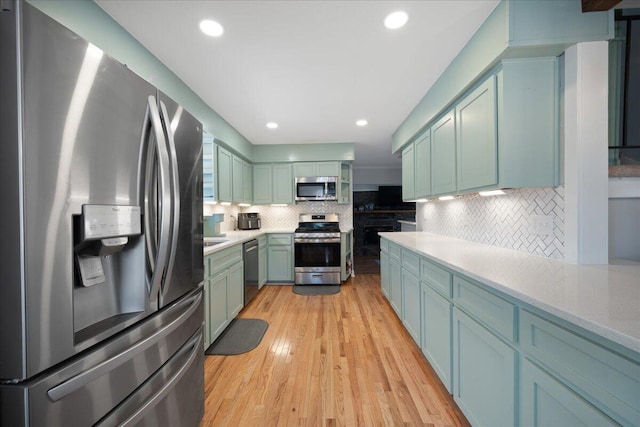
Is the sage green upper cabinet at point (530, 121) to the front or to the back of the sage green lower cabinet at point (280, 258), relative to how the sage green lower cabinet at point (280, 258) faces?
to the front

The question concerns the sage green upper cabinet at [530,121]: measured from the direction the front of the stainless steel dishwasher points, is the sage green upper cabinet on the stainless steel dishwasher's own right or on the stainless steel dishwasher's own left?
on the stainless steel dishwasher's own right

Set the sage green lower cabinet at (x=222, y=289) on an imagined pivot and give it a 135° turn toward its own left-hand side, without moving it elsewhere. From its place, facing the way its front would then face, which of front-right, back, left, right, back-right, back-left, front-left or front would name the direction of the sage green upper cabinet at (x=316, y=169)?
front-right

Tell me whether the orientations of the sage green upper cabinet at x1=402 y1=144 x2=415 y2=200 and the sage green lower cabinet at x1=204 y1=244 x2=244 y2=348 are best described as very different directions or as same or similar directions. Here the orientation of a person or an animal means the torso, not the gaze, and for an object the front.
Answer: very different directions

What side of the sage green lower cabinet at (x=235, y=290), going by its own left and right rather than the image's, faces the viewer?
right

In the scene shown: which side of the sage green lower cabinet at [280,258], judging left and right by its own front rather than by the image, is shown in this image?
front

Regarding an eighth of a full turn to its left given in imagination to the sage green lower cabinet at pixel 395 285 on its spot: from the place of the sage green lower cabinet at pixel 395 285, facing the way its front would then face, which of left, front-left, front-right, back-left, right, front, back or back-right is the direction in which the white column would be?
left

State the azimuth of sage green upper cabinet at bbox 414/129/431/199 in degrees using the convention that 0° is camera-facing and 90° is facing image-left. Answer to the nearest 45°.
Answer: approximately 90°

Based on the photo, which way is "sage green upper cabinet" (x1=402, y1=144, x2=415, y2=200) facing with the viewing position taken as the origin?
facing to the left of the viewer

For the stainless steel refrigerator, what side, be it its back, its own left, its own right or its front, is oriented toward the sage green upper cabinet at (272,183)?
left

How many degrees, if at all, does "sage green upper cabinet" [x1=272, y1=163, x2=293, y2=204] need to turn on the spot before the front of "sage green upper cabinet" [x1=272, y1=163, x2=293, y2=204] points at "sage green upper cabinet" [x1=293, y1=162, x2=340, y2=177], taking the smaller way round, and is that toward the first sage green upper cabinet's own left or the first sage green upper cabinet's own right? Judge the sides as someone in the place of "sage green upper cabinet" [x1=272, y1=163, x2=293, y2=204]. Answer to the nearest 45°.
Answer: approximately 90° to the first sage green upper cabinet's own left

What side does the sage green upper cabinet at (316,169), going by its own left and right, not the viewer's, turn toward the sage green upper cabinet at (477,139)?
front

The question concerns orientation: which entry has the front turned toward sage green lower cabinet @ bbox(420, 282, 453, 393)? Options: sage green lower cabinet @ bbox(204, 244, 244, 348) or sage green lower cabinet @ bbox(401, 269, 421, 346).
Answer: sage green lower cabinet @ bbox(204, 244, 244, 348)

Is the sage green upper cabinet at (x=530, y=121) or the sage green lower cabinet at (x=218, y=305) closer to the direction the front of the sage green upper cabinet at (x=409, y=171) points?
the sage green lower cabinet

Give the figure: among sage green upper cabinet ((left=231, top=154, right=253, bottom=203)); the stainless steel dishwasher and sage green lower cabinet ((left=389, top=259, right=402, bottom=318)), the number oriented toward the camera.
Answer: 0

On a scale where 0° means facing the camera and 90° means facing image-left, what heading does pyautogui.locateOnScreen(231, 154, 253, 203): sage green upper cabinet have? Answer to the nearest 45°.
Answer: approximately 270°
